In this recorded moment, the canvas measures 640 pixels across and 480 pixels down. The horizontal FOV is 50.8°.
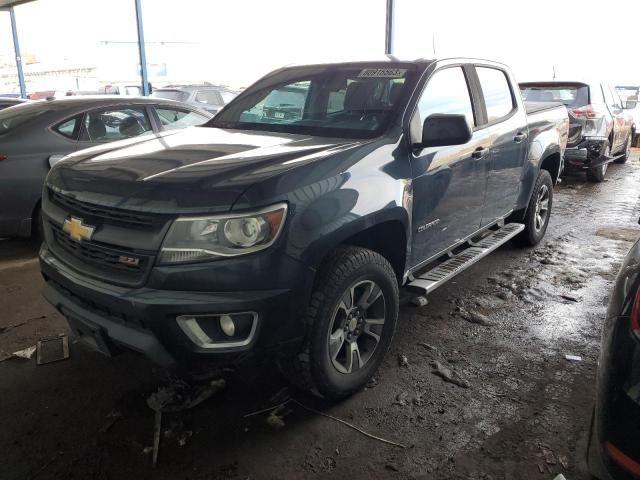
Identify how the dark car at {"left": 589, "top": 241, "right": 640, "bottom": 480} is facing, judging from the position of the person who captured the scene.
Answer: facing away from the viewer and to the right of the viewer

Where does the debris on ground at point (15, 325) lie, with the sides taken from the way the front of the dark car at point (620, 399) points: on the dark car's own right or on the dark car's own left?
on the dark car's own left

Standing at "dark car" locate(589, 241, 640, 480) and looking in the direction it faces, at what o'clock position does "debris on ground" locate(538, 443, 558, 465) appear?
The debris on ground is roughly at 10 o'clock from the dark car.

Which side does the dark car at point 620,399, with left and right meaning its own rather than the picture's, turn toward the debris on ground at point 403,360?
left

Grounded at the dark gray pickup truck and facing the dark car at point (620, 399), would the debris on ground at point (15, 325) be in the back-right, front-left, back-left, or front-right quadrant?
back-right

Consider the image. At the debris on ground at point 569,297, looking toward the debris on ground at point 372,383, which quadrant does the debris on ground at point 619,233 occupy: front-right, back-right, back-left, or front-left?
back-right

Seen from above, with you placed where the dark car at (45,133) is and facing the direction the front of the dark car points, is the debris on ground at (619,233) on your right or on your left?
on your right

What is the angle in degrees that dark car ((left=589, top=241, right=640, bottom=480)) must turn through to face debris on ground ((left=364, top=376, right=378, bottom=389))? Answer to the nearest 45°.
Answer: approximately 90° to its left

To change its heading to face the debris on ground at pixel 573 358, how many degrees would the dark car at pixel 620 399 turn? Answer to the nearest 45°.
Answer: approximately 45° to its left

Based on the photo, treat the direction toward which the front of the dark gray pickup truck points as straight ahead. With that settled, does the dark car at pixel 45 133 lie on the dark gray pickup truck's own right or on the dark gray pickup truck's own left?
on the dark gray pickup truck's own right

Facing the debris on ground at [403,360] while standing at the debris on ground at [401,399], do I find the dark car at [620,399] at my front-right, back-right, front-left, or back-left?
back-right
